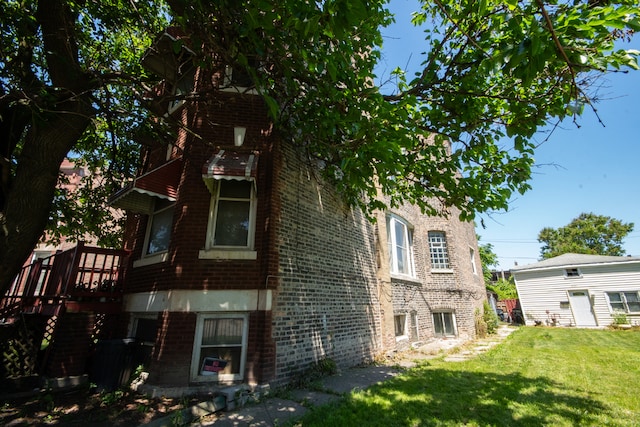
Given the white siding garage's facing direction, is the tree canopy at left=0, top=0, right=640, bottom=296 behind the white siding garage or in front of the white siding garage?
in front

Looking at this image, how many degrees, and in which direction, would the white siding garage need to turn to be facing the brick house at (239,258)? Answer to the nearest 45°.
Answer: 0° — it already faces it

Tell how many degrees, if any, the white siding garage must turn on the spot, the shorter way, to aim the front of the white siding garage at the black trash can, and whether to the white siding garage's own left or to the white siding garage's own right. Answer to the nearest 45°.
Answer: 0° — it already faces it

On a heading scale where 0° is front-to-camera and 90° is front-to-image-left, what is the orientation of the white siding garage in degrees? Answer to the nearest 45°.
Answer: approximately 0°
